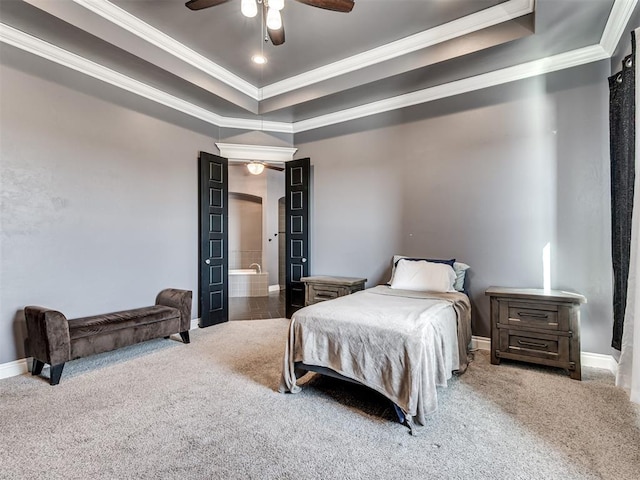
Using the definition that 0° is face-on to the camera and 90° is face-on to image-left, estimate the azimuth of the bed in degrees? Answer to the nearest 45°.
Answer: approximately 45°

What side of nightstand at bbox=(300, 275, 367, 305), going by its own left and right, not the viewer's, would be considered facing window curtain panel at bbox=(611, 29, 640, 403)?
left

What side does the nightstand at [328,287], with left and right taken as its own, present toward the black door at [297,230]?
right

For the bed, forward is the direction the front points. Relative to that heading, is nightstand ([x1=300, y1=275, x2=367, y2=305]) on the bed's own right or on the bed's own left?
on the bed's own right

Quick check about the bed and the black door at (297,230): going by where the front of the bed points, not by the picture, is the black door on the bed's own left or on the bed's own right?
on the bed's own right

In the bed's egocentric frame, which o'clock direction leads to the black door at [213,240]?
The black door is roughly at 3 o'clock from the bed.

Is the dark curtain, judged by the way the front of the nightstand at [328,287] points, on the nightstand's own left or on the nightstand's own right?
on the nightstand's own left

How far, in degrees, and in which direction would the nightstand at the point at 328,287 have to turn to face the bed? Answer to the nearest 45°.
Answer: approximately 45° to its left

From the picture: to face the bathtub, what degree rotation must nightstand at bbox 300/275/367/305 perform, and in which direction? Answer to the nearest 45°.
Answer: approximately 90° to its right

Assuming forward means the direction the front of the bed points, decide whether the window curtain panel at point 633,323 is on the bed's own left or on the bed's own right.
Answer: on the bed's own left
